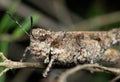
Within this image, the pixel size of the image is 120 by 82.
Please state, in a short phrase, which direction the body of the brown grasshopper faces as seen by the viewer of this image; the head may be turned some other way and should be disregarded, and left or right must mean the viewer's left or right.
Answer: facing to the left of the viewer
